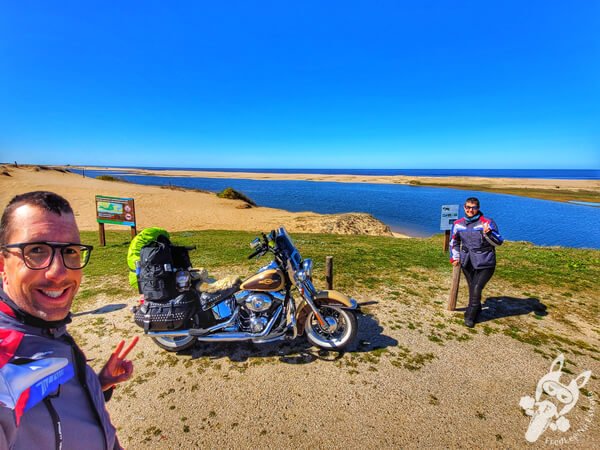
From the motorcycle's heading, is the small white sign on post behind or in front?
in front

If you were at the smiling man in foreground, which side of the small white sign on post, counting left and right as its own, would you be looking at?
front

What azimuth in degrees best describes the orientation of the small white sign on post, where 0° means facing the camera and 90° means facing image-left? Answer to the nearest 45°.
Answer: approximately 0°

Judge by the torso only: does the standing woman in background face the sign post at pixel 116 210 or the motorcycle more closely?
the motorcycle

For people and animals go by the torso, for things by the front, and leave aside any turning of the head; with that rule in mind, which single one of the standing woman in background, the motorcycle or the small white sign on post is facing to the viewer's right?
the motorcycle

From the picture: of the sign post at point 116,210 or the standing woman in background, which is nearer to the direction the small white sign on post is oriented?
the standing woman in background

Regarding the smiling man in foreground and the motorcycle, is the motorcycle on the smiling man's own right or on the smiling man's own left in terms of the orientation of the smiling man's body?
on the smiling man's own left

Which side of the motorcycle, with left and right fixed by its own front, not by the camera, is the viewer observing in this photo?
right

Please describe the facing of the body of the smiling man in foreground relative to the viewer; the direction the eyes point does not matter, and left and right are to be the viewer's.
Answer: facing the viewer and to the right of the viewer

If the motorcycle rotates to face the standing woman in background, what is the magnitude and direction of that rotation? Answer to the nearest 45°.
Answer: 0° — it already faces them

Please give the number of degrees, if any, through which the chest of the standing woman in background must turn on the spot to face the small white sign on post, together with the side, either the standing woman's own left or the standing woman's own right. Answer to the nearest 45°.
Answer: approximately 180°

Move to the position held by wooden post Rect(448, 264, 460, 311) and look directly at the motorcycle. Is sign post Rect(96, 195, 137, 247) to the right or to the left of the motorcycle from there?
right
